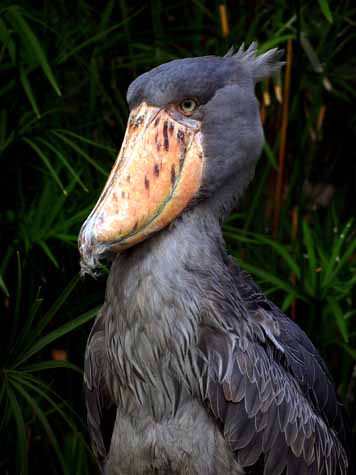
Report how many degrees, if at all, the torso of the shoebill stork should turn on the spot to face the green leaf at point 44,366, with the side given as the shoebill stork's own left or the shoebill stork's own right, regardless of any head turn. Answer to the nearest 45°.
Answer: approximately 90° to the shoebill stork's own right

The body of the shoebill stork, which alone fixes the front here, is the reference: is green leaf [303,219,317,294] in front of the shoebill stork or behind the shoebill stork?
behind

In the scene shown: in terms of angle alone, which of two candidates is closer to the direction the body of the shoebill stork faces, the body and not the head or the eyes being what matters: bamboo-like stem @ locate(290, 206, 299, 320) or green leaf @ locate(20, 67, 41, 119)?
the green leaf

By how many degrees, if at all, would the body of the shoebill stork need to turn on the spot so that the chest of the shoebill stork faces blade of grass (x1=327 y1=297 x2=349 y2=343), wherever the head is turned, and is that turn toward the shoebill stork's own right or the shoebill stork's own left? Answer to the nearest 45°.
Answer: approximately 180°

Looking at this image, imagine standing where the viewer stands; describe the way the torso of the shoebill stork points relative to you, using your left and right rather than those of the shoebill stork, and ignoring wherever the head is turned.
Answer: facing the viewer and to the left of the viewer

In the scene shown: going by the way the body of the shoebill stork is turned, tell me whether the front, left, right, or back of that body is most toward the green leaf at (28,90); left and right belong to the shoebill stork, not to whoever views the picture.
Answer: right

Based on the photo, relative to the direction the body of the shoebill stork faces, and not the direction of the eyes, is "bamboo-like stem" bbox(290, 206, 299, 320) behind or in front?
behind

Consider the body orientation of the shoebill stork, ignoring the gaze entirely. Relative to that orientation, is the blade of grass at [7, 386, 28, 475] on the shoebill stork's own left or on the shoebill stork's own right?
on the shoebill stork's own right

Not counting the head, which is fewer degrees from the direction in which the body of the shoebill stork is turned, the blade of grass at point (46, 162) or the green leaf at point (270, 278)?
the blade of grass

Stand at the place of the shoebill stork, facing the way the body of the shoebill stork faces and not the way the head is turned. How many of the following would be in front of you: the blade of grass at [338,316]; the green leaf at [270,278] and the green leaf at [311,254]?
0

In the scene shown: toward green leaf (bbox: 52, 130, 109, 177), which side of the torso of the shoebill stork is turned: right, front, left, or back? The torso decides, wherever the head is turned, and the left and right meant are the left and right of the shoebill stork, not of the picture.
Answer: right

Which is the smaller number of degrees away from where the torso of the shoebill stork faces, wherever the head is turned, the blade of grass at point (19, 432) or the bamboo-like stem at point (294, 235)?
the blade of grass
